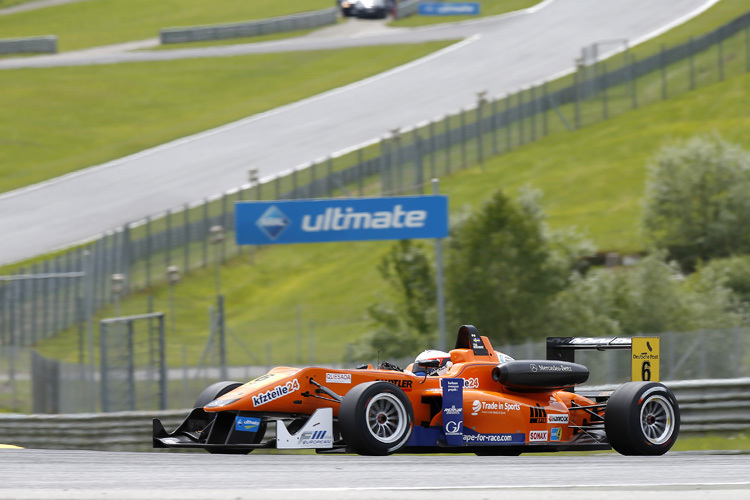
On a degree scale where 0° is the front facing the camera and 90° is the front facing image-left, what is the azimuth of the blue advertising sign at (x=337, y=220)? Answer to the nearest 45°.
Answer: approximately 0°

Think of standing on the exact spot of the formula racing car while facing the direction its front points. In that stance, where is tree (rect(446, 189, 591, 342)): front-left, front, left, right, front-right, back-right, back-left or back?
back-right

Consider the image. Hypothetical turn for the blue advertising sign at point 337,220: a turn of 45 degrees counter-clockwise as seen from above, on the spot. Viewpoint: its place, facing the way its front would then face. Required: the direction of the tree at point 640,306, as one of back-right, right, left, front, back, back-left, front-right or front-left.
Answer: left

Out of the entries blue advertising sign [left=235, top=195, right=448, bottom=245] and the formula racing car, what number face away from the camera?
0

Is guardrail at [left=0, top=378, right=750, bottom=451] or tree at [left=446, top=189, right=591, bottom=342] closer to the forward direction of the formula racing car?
the guardrail

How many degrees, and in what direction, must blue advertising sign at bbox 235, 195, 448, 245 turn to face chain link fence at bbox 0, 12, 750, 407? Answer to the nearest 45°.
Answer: approximately 180°

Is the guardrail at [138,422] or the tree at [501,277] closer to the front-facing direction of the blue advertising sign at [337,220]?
the guardrail

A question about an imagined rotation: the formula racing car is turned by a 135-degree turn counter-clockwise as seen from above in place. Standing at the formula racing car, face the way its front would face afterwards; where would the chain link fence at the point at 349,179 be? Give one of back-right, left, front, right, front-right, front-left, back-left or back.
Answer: left

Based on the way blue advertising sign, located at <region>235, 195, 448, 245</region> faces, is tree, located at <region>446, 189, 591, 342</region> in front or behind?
behind

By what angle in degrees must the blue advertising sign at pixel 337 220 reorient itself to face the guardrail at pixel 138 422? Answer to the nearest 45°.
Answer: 0° — it already faces it

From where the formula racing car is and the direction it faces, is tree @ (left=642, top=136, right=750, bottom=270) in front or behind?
behind

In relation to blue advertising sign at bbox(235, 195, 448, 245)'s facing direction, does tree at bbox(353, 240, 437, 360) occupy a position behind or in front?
behind

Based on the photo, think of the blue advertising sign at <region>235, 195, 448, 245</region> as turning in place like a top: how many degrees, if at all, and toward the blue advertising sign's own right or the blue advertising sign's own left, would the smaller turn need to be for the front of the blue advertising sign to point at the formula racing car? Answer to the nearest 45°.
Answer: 0° — it already faces it
